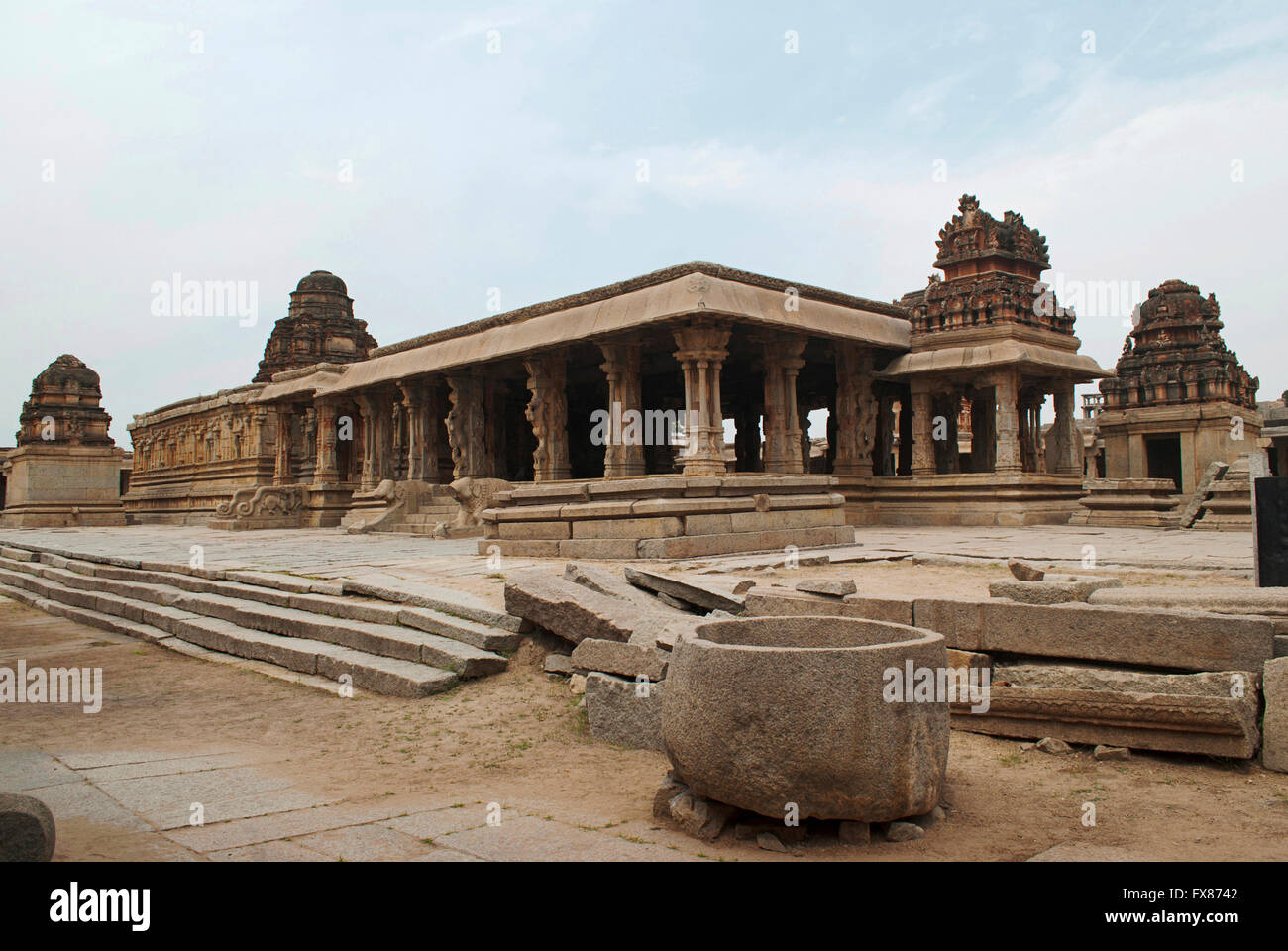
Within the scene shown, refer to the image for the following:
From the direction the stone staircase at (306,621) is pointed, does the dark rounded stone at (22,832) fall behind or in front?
in front

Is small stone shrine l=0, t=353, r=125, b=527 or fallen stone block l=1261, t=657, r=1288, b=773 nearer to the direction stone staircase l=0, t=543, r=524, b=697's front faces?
the fallen stone block

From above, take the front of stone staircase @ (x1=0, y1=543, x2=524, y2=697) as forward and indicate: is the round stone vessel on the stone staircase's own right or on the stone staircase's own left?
on the stone staircase's own left

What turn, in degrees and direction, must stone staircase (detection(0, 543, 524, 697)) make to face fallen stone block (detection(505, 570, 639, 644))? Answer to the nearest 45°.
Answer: approximately 90° to its left

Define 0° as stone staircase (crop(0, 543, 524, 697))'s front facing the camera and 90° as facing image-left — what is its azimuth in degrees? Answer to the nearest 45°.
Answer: approximately 45°

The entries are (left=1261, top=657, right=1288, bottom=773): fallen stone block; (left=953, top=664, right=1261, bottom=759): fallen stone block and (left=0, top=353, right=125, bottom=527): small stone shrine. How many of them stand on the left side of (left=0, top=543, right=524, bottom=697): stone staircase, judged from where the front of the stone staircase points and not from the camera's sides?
2

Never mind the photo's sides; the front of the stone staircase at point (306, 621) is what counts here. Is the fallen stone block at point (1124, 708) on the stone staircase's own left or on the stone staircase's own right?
on the stone staircase's own left

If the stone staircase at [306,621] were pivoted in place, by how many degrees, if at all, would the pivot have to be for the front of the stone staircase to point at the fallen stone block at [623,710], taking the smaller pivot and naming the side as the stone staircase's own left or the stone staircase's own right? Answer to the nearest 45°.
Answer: approximately 45° to the stone staircase's own left

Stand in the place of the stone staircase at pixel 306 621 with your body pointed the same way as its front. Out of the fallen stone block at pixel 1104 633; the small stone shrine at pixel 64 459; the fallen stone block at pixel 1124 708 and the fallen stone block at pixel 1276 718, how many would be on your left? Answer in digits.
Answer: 3

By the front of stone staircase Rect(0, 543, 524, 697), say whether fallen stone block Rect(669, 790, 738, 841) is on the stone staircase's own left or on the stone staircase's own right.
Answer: on the stone staircase's own left

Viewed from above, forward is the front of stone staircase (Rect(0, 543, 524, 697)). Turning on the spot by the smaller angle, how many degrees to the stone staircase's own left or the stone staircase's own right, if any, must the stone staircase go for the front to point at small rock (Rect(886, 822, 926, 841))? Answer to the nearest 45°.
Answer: approximately 45° to the stone staircase's own left

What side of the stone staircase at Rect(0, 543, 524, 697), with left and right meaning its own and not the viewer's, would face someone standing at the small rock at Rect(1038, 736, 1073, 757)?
left
